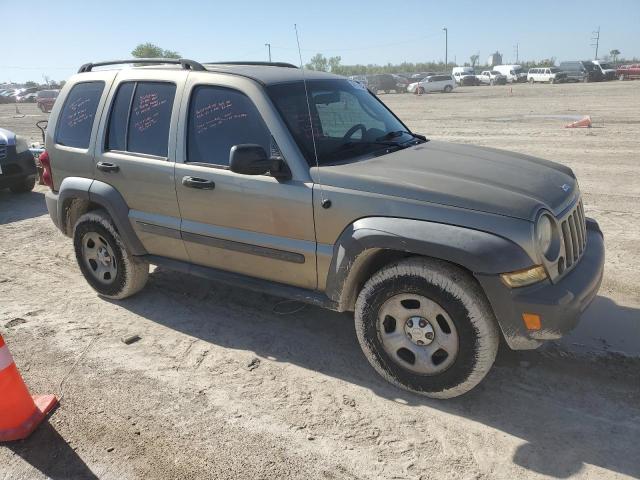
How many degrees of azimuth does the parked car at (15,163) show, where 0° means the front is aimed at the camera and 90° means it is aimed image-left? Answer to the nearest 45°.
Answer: approximately 315°

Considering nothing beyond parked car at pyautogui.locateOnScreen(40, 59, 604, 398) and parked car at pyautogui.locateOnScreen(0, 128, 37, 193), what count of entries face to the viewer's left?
0

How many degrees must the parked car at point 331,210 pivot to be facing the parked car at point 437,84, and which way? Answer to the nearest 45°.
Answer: approximately 135° to its left

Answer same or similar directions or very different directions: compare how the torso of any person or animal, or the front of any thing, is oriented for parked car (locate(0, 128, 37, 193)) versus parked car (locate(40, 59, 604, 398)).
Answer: same or similar directions

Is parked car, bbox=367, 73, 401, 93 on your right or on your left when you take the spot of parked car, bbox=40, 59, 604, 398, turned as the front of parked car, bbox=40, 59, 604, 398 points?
on your left

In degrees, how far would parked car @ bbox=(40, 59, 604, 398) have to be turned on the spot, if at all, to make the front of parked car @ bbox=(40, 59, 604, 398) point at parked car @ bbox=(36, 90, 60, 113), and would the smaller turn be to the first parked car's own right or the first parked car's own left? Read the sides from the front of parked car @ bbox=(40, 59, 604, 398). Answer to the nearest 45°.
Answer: approximately 180°

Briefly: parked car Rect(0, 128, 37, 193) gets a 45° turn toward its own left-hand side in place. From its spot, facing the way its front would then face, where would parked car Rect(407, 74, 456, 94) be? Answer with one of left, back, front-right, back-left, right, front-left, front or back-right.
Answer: front-left

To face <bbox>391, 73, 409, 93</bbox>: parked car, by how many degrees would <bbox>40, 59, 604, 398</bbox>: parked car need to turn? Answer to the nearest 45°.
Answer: approximately 135° to its left

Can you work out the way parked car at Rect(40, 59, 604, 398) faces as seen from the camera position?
facing the viewer and to the right of the viewer

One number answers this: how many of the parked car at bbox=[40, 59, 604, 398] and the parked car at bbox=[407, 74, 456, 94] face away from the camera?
0

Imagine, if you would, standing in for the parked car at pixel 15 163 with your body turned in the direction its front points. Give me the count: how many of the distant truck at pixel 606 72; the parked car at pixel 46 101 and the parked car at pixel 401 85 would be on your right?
0

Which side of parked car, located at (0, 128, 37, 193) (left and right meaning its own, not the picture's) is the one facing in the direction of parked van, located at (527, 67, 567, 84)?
left

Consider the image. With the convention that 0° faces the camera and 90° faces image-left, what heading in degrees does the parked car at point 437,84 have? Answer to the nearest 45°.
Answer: approximately 45°
